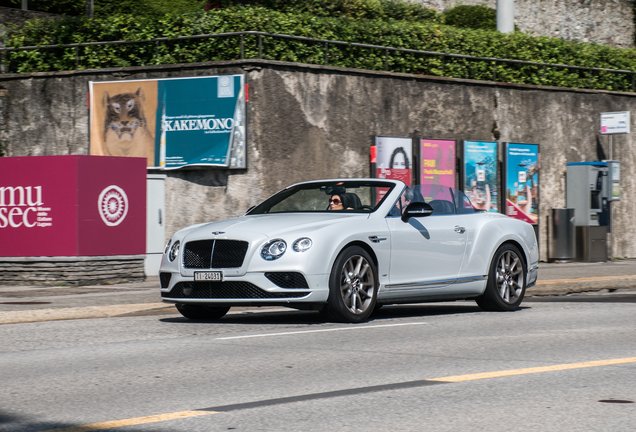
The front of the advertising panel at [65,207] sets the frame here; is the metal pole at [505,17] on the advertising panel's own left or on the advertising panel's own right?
on the advertising panel's own left

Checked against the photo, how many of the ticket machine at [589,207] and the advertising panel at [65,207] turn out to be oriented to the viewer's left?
0

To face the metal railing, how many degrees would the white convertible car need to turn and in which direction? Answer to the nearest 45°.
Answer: approximately 135° to its right

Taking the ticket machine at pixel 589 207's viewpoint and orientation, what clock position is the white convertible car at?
The white convertible car is roughly at 2 o'clock from the ticket machine.

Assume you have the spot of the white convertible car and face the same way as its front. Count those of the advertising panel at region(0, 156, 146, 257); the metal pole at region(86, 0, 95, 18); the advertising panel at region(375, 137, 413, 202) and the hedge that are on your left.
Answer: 0

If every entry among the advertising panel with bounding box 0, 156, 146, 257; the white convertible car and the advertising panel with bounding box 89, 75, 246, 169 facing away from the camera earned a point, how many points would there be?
0

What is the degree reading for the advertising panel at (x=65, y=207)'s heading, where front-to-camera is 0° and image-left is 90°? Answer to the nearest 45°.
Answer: approximately 0°

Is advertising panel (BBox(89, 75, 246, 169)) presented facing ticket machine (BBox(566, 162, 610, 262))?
no

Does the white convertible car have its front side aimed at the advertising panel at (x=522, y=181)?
no

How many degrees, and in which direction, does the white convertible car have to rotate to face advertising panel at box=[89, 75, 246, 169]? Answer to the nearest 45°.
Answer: approximately 90° to its right

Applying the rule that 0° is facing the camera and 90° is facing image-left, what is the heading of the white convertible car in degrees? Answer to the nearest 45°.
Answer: approximately 45°

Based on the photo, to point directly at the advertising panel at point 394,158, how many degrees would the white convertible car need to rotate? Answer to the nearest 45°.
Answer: approximately 135° to its right

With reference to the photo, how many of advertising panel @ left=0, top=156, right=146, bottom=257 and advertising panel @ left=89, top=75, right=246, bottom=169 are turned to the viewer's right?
0

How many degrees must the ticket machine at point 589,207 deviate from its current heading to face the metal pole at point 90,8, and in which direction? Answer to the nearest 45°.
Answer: approximately 135° to its right

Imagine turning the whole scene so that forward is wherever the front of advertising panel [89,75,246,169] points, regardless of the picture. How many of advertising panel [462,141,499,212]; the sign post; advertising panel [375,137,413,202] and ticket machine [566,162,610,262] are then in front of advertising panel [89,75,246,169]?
0

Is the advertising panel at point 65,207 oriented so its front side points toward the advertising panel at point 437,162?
no

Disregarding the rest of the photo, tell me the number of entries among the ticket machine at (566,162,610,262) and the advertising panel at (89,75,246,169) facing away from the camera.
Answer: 0

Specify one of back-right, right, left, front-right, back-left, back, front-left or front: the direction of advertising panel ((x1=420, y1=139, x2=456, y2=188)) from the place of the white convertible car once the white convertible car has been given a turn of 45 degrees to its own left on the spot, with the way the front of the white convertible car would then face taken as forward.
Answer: back
